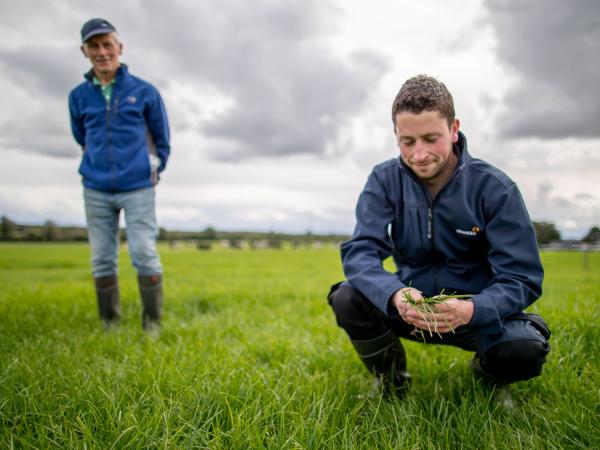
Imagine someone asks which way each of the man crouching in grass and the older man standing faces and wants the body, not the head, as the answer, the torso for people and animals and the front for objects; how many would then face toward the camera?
2

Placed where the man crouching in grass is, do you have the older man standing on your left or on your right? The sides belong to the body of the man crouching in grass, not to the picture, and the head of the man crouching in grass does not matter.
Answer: on your right

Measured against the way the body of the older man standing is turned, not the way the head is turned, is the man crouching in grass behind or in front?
in front

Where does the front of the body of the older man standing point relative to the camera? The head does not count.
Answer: toward the camera

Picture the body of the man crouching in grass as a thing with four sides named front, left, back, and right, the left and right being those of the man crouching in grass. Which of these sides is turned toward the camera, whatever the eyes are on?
front
